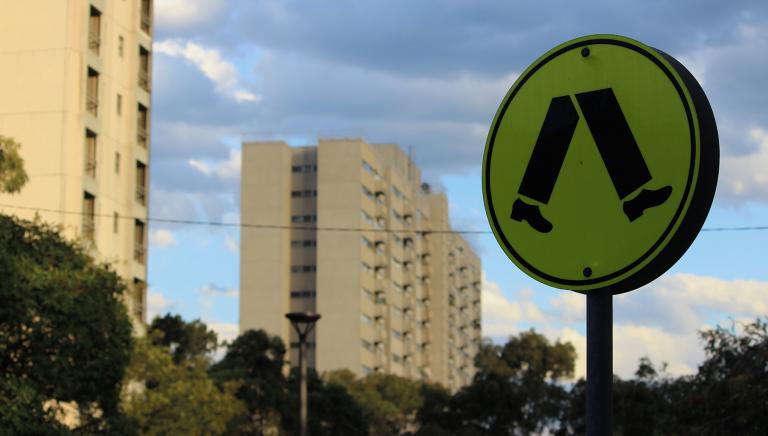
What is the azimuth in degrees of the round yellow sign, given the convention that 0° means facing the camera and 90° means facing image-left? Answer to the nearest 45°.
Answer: approximately 45°

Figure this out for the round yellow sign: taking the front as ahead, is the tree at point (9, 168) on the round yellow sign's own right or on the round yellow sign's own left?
on the round yellow sign's own right
